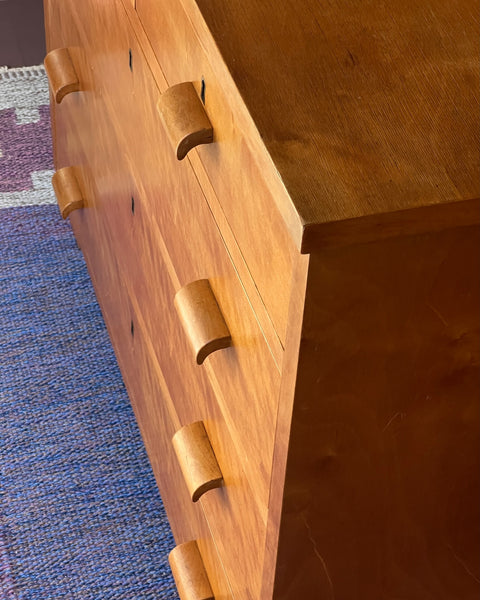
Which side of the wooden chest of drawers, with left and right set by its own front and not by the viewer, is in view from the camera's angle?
left
